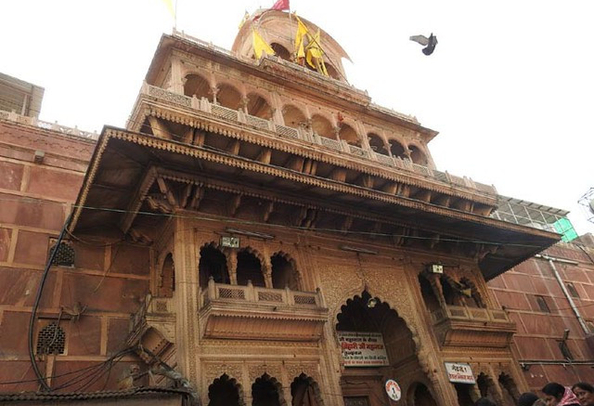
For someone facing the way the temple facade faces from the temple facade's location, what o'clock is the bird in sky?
The bird in sky is roughly at 11 o'clock from the temple facade.

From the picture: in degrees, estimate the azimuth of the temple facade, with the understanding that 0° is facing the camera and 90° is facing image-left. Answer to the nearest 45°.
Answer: approximately 315°
